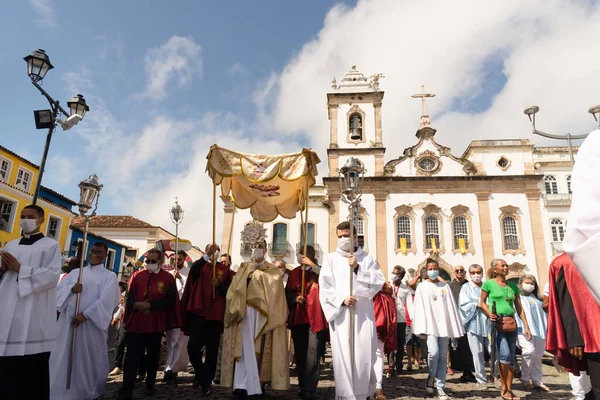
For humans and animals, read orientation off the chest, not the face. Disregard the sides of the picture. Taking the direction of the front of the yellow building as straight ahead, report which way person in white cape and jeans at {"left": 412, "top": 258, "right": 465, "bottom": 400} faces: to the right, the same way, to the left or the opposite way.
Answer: to the right

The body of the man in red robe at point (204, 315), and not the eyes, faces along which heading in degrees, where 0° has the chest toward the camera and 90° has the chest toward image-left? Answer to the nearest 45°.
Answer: approximately 0°

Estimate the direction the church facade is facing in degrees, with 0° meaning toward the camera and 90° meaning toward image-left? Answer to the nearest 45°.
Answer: approximately 0°

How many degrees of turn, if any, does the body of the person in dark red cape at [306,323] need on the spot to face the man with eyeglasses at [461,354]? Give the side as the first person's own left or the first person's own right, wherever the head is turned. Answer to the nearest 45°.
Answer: approximately 135° to the first person's own left

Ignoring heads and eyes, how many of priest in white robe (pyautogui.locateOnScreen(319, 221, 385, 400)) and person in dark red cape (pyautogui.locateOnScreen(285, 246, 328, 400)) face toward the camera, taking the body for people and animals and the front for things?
2

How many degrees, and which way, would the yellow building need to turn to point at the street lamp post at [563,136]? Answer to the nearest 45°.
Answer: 0° — it already faces it

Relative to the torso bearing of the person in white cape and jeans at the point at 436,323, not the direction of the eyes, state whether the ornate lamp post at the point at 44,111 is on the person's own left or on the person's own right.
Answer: on the person's own right

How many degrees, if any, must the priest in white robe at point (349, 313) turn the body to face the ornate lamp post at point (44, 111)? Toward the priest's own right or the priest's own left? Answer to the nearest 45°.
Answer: approximately 90° to the priest's own right

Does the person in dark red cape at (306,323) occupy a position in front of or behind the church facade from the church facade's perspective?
in front

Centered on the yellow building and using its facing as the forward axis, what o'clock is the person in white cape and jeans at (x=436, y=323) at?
The person in white cape and jeans is roughly at 1 o'clock from the yellow building.

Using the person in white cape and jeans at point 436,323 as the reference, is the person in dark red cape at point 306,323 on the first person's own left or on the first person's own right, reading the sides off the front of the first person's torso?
on the first person's own right
